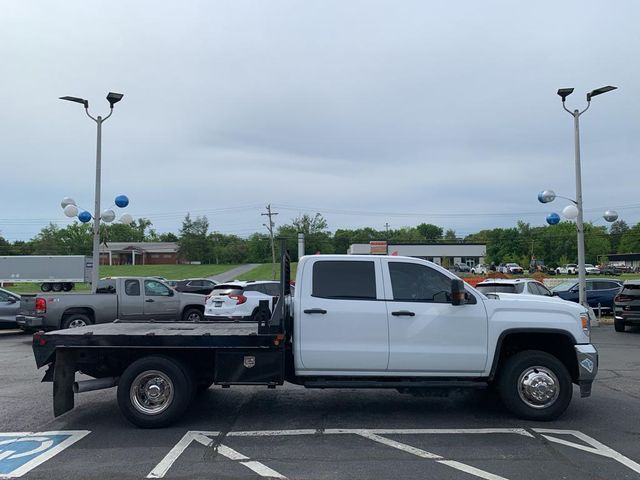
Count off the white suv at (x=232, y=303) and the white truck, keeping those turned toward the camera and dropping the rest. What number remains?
0

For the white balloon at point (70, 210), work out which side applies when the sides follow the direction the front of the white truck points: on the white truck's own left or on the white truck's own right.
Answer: on the white truck's own left

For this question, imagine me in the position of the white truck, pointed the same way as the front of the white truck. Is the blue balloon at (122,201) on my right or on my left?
on my left

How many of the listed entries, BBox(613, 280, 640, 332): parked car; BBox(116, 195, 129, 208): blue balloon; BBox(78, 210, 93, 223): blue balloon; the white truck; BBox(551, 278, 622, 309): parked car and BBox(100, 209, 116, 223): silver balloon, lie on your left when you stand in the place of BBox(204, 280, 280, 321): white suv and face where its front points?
3

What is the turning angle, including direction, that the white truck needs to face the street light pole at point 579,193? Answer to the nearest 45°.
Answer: approximately 45° to its left

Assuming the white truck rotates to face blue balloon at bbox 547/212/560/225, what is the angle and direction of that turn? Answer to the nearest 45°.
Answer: approximately 45° to its left

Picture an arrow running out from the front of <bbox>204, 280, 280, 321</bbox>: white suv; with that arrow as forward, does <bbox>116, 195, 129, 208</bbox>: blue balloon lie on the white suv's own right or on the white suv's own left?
on the white suv's own left

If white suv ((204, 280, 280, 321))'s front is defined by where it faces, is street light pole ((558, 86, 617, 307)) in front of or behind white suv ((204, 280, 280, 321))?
in front

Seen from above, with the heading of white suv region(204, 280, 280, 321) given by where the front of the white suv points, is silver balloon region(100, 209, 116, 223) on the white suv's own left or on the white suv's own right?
on the white suv's own left

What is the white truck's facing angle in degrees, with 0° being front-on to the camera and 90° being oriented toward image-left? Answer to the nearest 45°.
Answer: approximately 270°

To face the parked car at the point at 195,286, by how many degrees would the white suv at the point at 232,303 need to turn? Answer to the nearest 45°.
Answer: approximately 45° to its left

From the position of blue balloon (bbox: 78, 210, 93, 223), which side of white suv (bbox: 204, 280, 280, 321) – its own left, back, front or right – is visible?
left

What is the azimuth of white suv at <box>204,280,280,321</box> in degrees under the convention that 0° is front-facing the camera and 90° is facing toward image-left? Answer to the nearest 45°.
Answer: approximately 225°
